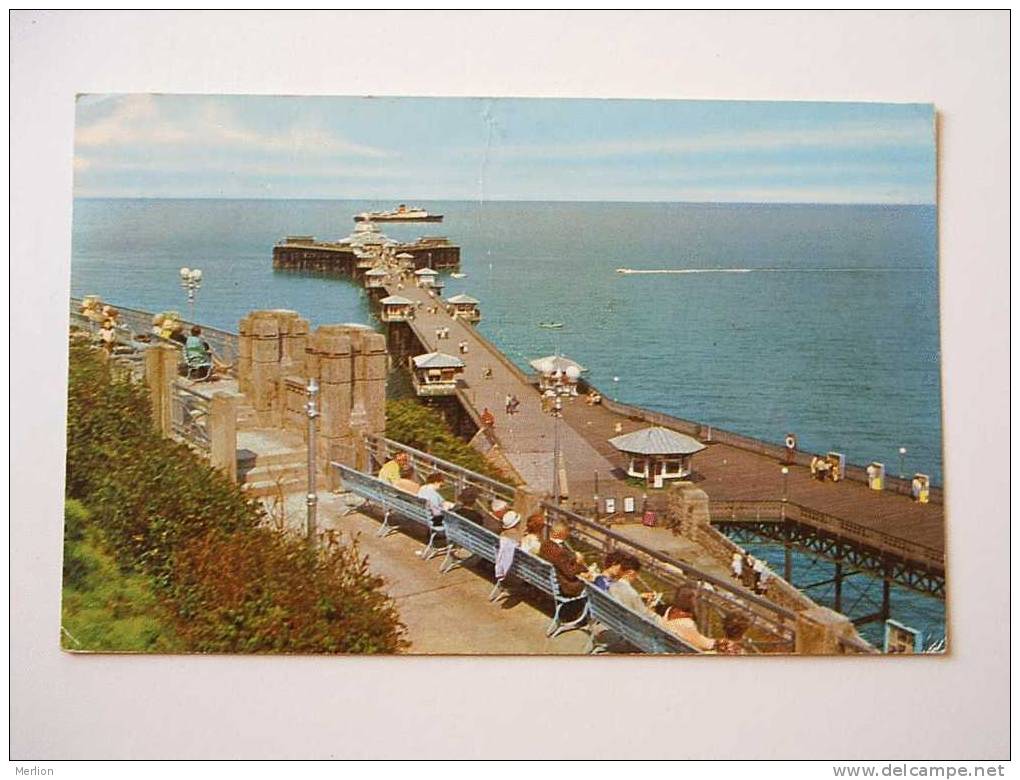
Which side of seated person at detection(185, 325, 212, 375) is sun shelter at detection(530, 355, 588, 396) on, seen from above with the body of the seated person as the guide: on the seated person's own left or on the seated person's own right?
on the seated person's own right

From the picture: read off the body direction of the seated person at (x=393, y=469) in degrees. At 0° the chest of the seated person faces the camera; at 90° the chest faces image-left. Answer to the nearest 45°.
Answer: approximately 225°

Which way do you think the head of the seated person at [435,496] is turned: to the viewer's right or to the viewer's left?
to the viewer's right

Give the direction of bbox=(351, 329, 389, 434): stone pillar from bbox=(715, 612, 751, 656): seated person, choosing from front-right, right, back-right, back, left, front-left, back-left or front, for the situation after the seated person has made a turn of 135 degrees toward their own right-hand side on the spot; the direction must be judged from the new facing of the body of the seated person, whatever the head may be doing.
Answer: right

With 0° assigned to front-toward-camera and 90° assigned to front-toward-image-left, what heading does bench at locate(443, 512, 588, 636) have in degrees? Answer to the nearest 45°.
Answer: approximately 225°

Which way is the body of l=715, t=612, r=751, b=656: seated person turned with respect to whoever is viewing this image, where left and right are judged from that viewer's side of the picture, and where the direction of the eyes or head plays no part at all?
facing away from the viewer and to the right of the viewer

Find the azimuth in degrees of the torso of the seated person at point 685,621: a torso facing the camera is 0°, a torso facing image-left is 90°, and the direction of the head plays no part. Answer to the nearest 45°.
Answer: approximately 225°

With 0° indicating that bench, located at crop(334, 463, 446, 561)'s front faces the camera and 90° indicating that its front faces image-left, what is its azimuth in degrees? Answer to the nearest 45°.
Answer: approximately 225°
